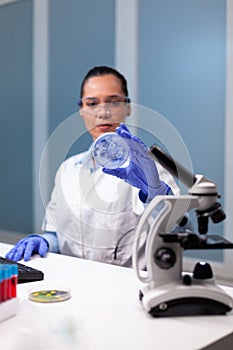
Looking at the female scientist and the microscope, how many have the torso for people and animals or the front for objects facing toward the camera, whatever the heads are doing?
1

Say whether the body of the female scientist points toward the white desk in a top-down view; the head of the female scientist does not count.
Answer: yes

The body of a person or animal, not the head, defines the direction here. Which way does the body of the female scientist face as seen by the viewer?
toward the camera

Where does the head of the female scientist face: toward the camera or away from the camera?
toward the camera

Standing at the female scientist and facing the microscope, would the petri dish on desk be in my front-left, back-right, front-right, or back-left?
front-right

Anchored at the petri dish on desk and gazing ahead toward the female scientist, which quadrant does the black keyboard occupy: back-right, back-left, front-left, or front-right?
front-left
